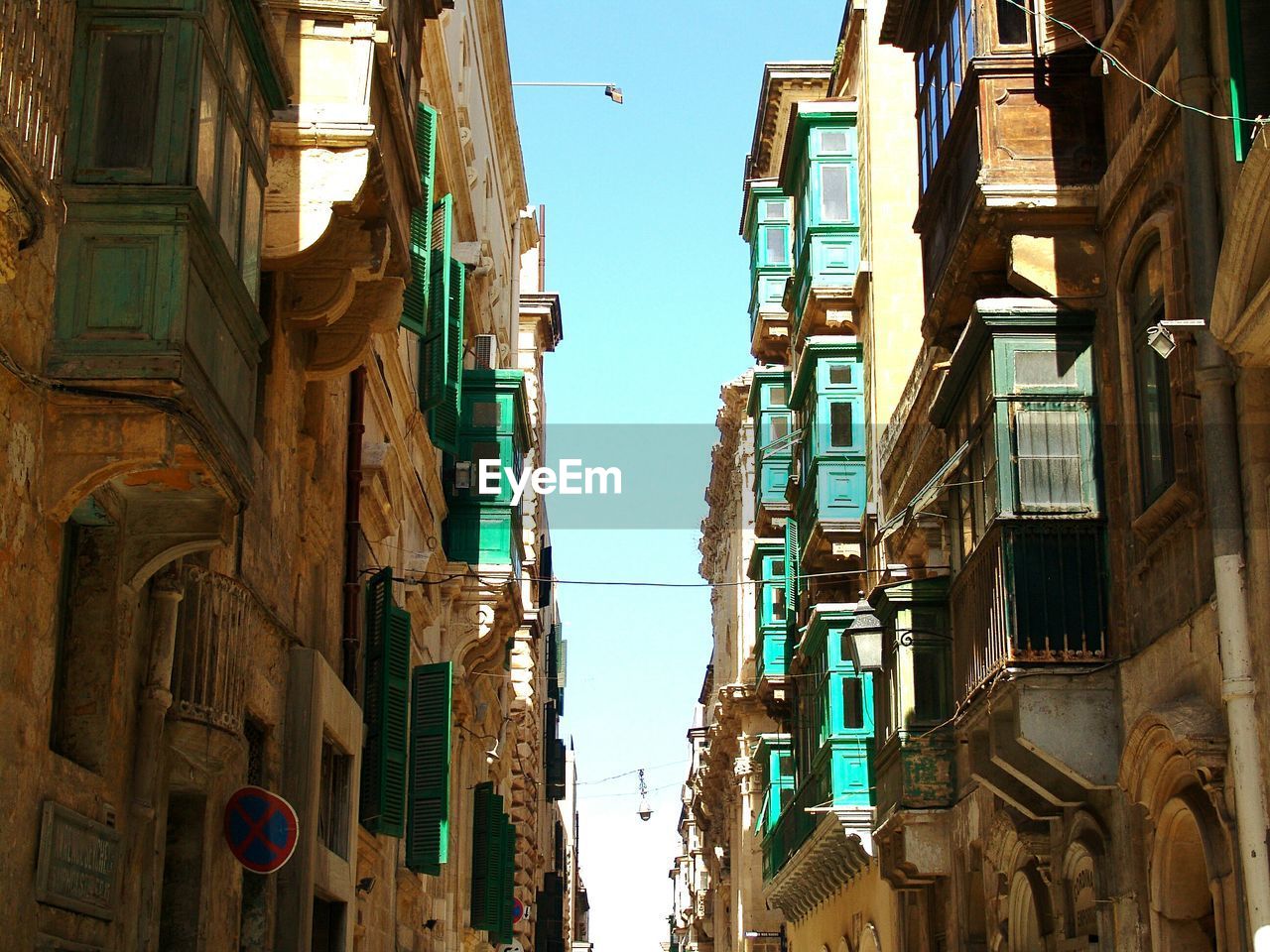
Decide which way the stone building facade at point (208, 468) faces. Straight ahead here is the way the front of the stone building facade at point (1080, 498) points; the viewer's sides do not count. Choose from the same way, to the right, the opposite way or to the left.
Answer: the opposite way

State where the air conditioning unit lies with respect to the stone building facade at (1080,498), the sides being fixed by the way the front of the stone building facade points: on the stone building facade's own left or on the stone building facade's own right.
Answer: on the stone building facade's own right

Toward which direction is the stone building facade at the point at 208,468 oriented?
to the viewer's right

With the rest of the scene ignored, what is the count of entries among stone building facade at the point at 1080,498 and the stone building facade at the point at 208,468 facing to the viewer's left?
1

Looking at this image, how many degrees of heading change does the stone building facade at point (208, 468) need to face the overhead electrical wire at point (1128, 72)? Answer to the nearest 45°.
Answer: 0° — it already faces it

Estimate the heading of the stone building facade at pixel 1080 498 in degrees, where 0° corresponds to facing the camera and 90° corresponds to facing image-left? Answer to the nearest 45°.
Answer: approximately 90°

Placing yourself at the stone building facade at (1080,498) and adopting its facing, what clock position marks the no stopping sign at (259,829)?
The no stopping sign is roughly at 11 o'clock from the stone building facade.
